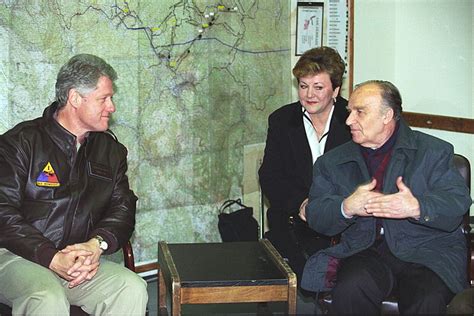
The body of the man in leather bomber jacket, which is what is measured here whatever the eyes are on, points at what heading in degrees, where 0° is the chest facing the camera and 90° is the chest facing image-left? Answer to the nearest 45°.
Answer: approximately 315°

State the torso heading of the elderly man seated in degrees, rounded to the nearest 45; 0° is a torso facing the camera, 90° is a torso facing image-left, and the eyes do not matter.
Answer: approximately 0°

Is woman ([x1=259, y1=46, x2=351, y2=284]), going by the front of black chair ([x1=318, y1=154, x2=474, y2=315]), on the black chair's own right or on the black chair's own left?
on the black chair's own right

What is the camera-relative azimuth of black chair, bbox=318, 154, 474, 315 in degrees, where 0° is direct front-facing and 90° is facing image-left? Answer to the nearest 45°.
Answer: approximately 45°

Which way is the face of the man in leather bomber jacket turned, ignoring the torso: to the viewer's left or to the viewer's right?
to the viewer's right

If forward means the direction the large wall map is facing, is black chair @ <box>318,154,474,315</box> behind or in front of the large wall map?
in front

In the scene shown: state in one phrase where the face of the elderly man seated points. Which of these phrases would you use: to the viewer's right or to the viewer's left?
to the viewer's left

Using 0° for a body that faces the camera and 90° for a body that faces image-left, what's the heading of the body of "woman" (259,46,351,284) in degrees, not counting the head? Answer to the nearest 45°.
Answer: approximately 0°

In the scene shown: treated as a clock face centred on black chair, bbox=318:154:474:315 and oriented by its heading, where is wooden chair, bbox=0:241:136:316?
wooden chair, bbox=0:241:136:316 is roughly at 1 o'clock from black chair, bbox=318:154:474:315.

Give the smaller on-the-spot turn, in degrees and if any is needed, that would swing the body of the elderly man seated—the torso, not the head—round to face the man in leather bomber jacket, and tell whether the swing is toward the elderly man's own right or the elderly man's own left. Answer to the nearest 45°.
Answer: approximately 90° to the elderly man's own right
